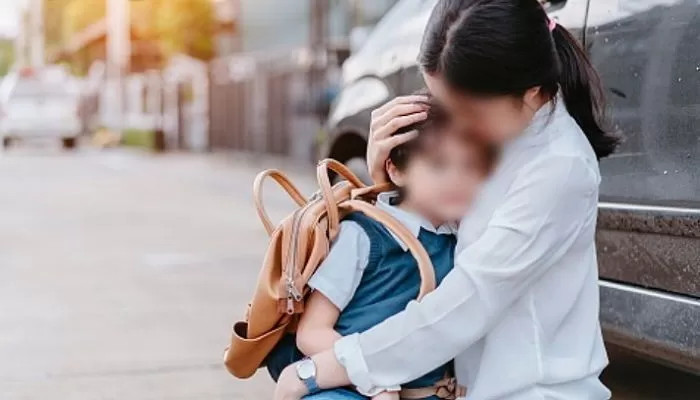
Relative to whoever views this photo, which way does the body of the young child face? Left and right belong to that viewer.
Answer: facing the viewer and to the right of the viewer

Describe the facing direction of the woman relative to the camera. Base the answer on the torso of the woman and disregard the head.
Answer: to the viewer's left

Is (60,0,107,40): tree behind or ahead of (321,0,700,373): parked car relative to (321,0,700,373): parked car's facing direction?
ahead

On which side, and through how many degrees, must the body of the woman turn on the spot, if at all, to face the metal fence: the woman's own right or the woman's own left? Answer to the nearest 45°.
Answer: approximately 90° to the woman's own right

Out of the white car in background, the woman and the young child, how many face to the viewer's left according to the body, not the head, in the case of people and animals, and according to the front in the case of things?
1

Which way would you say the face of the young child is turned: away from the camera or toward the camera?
toward the camera

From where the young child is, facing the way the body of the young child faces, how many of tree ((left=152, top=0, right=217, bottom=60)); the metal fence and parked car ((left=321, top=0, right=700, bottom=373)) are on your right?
0

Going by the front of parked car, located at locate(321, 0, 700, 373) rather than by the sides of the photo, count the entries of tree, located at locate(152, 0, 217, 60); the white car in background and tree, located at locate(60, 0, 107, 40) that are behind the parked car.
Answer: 0

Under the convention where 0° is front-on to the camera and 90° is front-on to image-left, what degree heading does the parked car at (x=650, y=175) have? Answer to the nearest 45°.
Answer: approximately 135°

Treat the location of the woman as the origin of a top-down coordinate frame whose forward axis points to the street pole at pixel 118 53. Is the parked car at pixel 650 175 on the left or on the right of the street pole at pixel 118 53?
right

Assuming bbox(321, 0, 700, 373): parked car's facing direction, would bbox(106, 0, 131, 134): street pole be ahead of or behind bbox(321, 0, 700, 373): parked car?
ahead

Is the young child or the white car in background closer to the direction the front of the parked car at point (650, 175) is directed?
the white car in background
